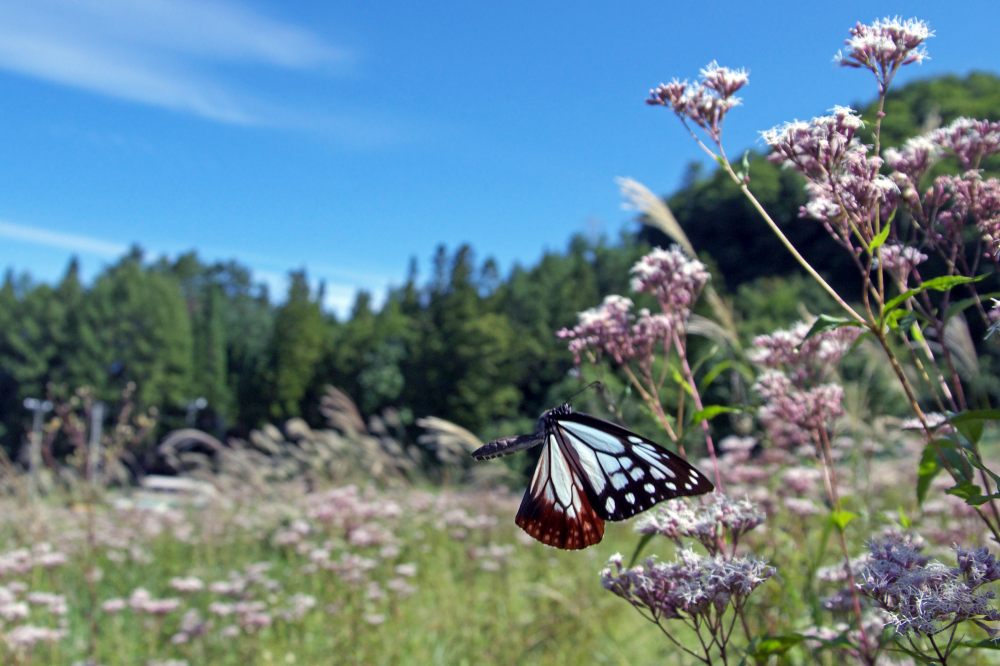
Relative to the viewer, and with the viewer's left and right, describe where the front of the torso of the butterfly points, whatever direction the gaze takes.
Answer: facing to the right of the viewer

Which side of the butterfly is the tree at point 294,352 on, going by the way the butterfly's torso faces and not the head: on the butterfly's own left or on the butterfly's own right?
on the butterfly's own left
